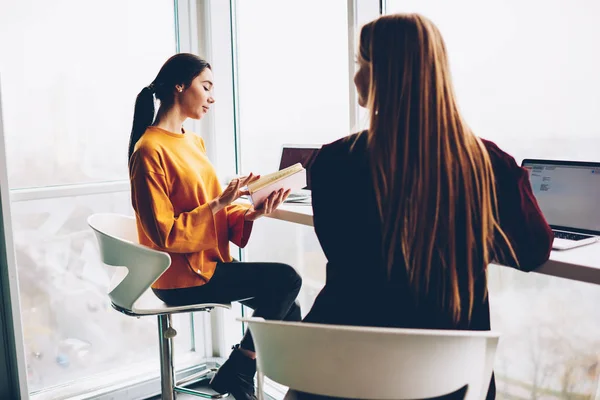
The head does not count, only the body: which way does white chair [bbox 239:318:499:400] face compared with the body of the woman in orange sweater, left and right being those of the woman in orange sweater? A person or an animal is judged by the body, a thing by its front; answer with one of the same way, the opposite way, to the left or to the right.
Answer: to the left

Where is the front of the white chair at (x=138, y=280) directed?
to the viewer's right

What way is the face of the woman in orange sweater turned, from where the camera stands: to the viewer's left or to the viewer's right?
to the viewer's right

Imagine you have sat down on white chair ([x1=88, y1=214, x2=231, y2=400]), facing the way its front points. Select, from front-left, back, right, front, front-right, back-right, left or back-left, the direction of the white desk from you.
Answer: front-right

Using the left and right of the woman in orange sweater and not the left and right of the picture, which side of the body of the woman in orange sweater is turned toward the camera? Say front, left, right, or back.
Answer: right

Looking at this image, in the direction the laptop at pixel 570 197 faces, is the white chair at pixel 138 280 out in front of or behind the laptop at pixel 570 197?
in front

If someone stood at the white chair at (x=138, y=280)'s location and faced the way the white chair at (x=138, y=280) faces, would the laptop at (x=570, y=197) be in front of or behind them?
in front

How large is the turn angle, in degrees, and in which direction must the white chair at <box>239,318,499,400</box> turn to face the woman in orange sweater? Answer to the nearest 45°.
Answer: approximately 45° to its left

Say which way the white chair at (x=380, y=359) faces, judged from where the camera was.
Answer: facing away from the viewer

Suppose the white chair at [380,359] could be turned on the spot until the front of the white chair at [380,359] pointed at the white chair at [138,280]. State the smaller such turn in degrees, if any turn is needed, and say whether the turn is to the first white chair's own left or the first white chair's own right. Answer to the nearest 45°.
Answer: approximately 45° to the first white chair's own left

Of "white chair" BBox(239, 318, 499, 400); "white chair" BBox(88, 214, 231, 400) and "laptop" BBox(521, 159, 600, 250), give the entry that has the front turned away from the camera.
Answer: "white chair" BBox(239, 318, 499, 400)

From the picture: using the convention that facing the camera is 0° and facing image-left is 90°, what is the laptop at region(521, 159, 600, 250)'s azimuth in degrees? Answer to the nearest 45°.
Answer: approximately 45°
